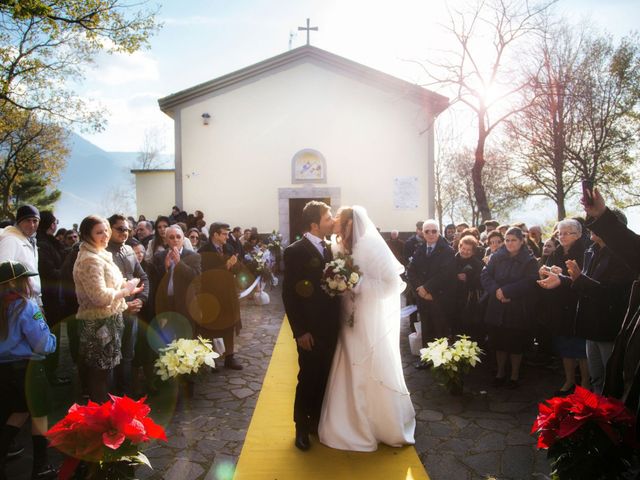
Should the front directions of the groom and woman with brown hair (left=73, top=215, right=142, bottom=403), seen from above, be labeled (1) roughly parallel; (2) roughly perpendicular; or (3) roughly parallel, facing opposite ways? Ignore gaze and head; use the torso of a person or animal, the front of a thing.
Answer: roughly parallel

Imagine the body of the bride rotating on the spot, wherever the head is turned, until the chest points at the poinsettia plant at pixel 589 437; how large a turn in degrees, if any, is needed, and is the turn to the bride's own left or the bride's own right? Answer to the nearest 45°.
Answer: approximately 135° to the bride's own left

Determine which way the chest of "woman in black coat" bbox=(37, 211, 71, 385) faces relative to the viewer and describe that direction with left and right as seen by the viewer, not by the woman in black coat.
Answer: facing to the right of the viewer

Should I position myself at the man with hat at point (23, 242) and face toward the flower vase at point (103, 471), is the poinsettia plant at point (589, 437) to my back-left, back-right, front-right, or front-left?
front-left

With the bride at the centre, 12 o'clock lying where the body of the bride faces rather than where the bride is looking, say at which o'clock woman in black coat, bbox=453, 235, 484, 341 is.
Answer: The woman in black coat is roughly at 4 o'clock from the bride.

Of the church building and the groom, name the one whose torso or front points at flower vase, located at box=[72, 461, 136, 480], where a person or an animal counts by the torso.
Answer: the church building

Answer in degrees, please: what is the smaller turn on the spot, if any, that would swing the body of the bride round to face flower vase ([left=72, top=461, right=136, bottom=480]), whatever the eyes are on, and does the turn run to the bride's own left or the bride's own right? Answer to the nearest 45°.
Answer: approximately 45° to the bride's own left

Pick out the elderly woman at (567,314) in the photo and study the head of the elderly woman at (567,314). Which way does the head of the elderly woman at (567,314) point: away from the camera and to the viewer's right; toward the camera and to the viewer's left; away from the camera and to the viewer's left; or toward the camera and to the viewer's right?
toward the camera and to the viewer's left

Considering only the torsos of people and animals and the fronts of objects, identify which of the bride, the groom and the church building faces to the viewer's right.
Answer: the groom

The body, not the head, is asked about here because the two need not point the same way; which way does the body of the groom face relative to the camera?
to the viewer's right

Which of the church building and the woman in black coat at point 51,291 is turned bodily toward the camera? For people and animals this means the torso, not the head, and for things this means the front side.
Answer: the church building

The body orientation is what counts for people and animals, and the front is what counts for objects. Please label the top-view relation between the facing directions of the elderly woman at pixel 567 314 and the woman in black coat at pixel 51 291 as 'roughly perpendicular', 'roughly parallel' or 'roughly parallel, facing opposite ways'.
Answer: roughly parallel, facing opposite ways

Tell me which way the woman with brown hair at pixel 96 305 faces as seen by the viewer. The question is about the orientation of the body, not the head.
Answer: to the viewer's right

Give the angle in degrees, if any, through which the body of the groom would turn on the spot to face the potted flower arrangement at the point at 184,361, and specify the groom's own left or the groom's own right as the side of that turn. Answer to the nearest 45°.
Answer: approximately 135° to the groom's own left

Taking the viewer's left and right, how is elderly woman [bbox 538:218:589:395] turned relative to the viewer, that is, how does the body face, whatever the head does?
facing the viewer and to the left of the viewer

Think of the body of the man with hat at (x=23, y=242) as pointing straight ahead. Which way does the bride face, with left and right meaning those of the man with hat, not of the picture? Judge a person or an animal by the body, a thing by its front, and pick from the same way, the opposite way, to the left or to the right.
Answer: the opposite way

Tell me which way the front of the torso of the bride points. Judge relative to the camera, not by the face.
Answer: to the viewer's left

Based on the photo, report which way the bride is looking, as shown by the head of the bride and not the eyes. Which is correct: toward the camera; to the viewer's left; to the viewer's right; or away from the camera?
to the viewer's left

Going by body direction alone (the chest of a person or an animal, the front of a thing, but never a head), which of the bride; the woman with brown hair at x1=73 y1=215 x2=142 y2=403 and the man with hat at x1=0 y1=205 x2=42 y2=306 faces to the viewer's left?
the bride

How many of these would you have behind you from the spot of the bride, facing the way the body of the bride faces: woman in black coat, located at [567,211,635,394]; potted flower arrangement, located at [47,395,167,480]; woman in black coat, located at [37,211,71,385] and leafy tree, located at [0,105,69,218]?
1
